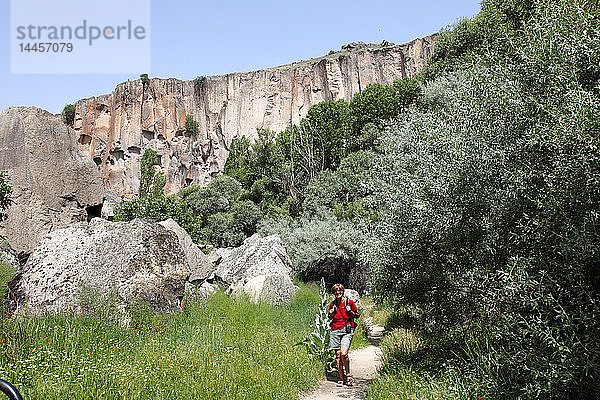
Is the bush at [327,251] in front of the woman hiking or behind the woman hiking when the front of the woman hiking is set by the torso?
behind

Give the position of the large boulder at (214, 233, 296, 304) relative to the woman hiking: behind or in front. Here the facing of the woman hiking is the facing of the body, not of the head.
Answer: behind

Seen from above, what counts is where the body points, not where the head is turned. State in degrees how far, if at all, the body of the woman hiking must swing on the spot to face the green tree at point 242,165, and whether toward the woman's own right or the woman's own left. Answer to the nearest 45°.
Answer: approximately 180°

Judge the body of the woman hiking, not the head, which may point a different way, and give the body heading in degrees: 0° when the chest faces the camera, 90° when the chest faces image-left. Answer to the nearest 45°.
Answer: approximately 0°

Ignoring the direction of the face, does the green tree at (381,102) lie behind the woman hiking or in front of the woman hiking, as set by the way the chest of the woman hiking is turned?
behind

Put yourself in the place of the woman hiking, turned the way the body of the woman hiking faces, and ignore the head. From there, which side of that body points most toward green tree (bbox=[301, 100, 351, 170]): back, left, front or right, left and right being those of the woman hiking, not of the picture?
back

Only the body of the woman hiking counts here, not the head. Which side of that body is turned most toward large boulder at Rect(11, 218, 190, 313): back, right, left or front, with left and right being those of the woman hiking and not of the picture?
right
